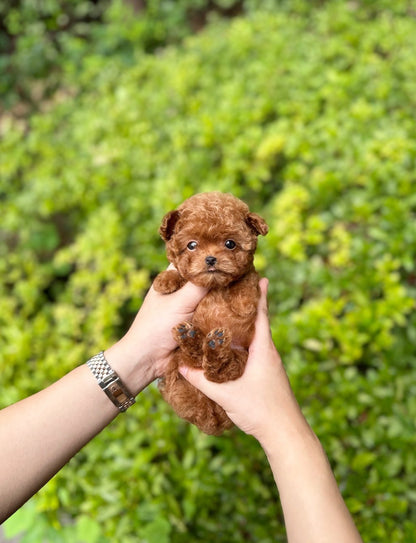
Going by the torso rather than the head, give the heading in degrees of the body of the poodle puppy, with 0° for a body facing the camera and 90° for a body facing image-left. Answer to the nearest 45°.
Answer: approximately 0°
